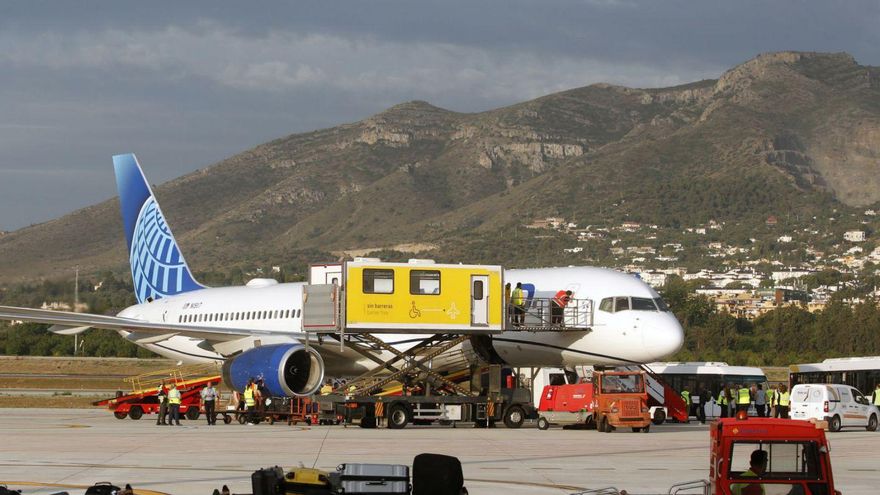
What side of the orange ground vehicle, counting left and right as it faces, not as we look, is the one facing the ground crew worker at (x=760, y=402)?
left

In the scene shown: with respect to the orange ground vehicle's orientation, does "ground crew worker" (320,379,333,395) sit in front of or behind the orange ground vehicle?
behind

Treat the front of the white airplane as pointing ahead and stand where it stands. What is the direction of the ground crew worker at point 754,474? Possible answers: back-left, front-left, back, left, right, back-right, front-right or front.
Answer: front-right

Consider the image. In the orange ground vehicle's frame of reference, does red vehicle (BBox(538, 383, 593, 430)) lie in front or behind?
behind

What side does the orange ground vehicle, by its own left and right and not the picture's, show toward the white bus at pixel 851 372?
left

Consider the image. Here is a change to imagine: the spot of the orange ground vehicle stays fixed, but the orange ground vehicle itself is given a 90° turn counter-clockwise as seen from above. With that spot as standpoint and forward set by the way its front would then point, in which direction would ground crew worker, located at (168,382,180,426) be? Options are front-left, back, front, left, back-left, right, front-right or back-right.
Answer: back-left

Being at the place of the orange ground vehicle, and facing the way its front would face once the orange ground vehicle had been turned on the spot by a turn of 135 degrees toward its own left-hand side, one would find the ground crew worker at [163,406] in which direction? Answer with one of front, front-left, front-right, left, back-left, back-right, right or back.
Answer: left

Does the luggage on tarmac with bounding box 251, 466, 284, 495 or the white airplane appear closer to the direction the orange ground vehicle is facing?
the luggage on tarmac

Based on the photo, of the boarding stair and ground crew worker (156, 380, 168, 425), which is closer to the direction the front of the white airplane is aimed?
the boarding stair

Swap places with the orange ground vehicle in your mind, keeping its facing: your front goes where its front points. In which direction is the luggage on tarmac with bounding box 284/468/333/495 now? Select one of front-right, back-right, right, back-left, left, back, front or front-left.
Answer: front-right

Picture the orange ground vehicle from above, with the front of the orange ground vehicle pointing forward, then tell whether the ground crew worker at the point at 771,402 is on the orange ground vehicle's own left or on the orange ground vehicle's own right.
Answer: on the orange ground vehicle's own left

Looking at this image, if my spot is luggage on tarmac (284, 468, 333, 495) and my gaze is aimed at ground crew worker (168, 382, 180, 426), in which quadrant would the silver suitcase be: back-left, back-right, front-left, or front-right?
back-right

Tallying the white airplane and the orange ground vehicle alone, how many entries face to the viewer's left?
0
